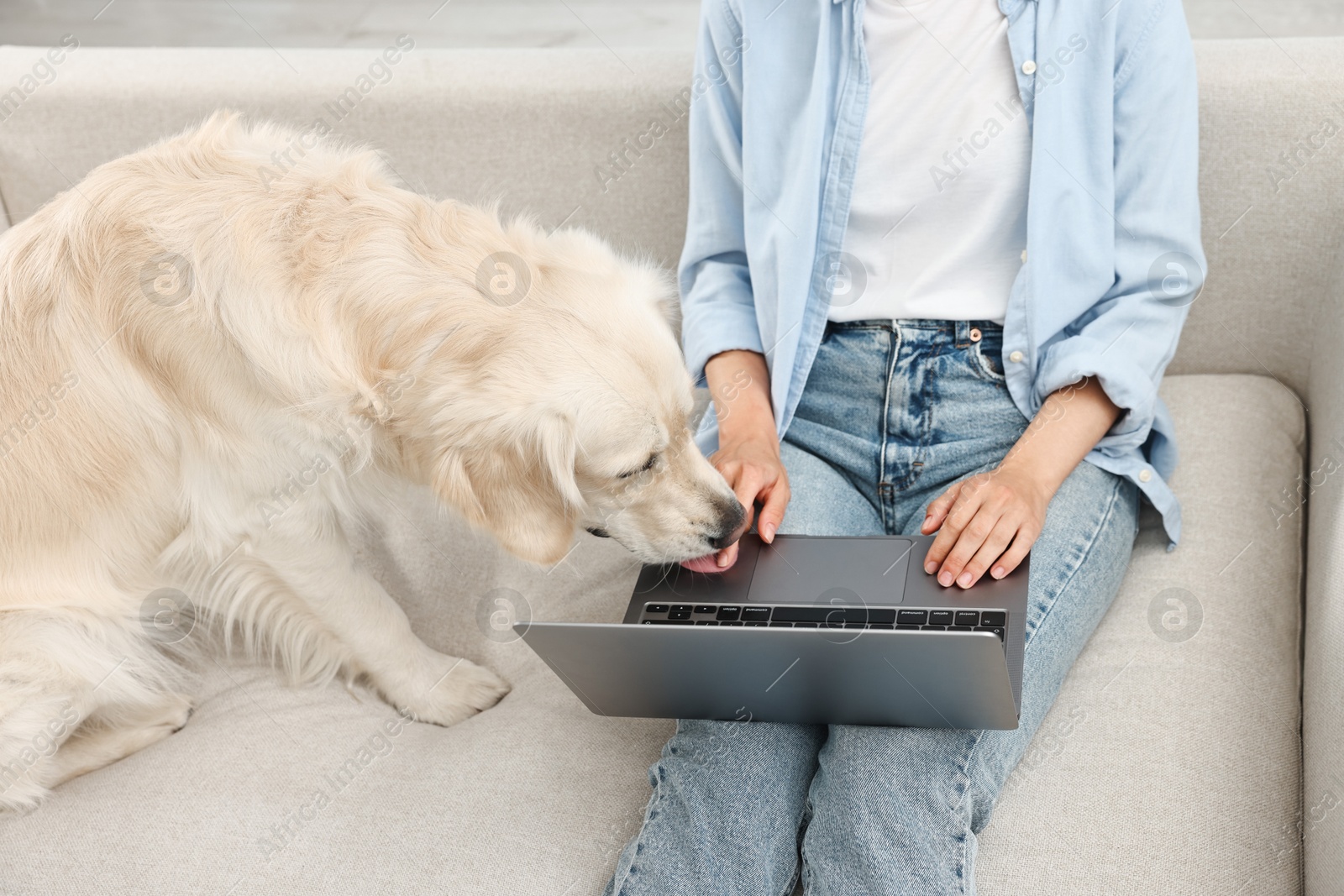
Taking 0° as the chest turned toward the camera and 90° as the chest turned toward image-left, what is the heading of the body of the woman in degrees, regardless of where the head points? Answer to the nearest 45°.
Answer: approximately 0°

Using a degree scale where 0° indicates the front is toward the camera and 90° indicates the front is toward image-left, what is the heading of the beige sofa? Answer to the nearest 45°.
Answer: approximately 0°

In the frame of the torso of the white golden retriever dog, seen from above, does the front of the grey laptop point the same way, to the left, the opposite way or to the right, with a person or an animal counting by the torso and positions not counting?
to the left

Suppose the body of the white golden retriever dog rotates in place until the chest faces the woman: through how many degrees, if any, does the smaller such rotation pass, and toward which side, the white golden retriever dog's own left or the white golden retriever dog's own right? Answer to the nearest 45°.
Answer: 0° — it already faces them

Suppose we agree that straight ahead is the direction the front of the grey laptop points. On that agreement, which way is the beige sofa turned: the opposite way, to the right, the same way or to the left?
the opposite way

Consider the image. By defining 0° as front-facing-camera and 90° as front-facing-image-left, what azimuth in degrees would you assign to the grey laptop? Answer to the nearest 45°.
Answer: approximately 180°

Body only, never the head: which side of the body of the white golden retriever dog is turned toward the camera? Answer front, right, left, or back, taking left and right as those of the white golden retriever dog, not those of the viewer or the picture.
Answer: right

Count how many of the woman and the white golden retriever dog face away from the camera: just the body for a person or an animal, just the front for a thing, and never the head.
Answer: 0
